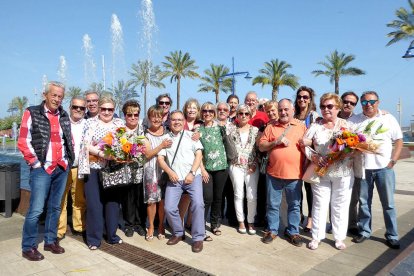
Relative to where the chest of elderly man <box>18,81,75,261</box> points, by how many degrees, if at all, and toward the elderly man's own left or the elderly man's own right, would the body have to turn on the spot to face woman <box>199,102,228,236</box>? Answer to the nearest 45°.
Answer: approximately 45° to the elderly man's own left

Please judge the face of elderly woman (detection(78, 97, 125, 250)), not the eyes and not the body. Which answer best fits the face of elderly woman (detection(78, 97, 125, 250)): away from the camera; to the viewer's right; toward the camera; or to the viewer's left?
toward the camera

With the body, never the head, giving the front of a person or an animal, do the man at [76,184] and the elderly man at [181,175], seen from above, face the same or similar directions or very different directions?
same or similar directions

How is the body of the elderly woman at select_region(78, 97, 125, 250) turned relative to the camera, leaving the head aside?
toward the camera

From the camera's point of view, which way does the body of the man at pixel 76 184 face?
toward the camera

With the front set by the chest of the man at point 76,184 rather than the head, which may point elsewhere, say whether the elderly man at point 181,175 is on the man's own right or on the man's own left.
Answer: on the man's own left

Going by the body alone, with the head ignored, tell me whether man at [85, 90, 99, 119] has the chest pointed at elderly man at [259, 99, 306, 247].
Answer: no

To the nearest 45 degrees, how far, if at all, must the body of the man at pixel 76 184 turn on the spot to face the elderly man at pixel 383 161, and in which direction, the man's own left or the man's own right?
approximately 45° to the man's own left

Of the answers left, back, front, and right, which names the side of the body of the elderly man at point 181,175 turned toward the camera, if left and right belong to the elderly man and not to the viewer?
front

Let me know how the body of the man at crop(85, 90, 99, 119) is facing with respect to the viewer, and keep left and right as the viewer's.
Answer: facing the viewer

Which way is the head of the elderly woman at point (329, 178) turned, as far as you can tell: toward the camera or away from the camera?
toward the camera

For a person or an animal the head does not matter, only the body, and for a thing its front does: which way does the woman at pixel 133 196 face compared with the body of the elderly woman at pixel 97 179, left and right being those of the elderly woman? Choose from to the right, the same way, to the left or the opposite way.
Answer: the same way

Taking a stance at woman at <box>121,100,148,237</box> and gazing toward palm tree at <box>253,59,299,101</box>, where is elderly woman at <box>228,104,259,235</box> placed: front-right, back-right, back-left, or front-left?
front-right

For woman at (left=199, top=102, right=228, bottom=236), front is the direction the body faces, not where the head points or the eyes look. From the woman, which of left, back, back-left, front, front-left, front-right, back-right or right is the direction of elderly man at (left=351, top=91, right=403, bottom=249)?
left

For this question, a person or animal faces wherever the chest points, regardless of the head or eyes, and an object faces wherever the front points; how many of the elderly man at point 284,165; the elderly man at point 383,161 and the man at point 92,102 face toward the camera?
3

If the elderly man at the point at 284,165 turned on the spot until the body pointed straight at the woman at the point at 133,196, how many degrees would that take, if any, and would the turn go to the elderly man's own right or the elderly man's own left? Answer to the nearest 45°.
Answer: approximately 90° to the elderly man's own right

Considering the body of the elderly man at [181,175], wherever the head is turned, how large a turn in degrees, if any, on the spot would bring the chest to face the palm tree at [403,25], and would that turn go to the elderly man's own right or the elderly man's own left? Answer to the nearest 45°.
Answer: approximately 135° to the elderly man's own left

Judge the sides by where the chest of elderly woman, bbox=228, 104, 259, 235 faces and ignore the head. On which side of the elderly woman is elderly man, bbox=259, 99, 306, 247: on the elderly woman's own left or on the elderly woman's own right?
on the elderly woman's own left
